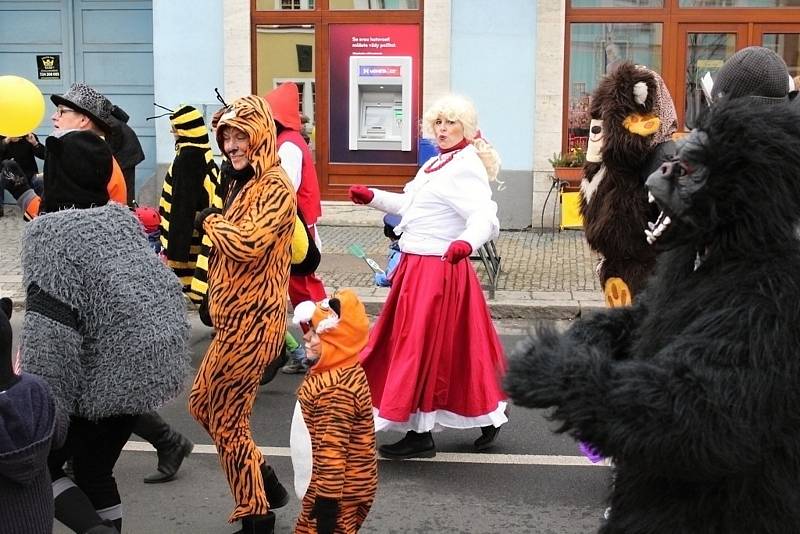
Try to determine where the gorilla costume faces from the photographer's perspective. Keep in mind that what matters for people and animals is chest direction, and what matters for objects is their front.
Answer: facing to the left of the viewer

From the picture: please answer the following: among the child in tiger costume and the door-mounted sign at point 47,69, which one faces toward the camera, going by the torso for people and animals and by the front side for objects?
the door-mounted sign

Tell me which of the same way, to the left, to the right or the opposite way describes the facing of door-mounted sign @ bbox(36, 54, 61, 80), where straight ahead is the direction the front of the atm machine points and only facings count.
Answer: the same way

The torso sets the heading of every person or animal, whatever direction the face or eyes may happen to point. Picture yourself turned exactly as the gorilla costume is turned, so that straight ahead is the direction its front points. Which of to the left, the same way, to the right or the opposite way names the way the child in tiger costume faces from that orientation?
the same way

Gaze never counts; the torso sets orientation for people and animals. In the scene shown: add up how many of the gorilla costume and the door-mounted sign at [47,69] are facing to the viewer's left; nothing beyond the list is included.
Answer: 1

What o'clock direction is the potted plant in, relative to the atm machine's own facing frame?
The potted plant is roughly at 10 o'clock from the atm machine.

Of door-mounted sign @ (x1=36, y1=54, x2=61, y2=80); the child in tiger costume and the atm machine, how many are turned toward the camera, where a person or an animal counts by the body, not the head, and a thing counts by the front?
2

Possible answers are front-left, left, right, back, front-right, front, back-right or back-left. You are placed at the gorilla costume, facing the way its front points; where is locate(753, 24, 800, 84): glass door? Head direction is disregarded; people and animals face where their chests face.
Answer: right

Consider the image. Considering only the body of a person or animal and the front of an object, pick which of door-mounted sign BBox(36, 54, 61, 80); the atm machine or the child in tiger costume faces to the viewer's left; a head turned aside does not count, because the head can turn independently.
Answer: the child in tiger costume

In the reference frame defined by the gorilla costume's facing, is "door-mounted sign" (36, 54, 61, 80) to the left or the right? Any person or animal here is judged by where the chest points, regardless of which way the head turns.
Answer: on its right

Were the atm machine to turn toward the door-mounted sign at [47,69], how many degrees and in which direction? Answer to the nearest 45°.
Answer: approximately 90° to its right

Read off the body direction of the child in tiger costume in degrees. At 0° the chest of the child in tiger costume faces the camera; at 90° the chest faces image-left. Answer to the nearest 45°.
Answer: approximately 90°

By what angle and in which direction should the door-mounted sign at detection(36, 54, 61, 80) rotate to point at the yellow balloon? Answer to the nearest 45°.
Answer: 0° — it already faces it

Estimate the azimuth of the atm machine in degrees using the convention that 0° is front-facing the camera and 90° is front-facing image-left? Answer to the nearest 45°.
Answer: approximately 0°

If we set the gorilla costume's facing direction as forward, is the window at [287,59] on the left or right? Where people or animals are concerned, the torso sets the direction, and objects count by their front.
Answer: on its right

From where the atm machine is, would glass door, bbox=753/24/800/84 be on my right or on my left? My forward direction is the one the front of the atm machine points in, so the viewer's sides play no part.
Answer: on my left

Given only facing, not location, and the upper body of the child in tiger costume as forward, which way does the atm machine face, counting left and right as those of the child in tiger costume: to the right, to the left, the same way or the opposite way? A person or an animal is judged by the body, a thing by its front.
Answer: to the left

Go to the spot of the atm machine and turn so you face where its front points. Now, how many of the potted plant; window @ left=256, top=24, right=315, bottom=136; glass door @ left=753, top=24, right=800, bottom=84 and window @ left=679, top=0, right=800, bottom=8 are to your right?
1
